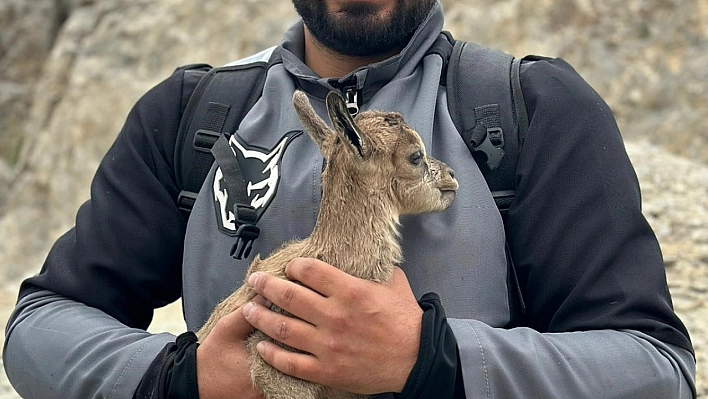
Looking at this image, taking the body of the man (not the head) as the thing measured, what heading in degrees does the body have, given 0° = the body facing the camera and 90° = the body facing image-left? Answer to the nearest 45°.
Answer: approximately 0°

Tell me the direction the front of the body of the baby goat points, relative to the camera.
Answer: to the viewer's right
